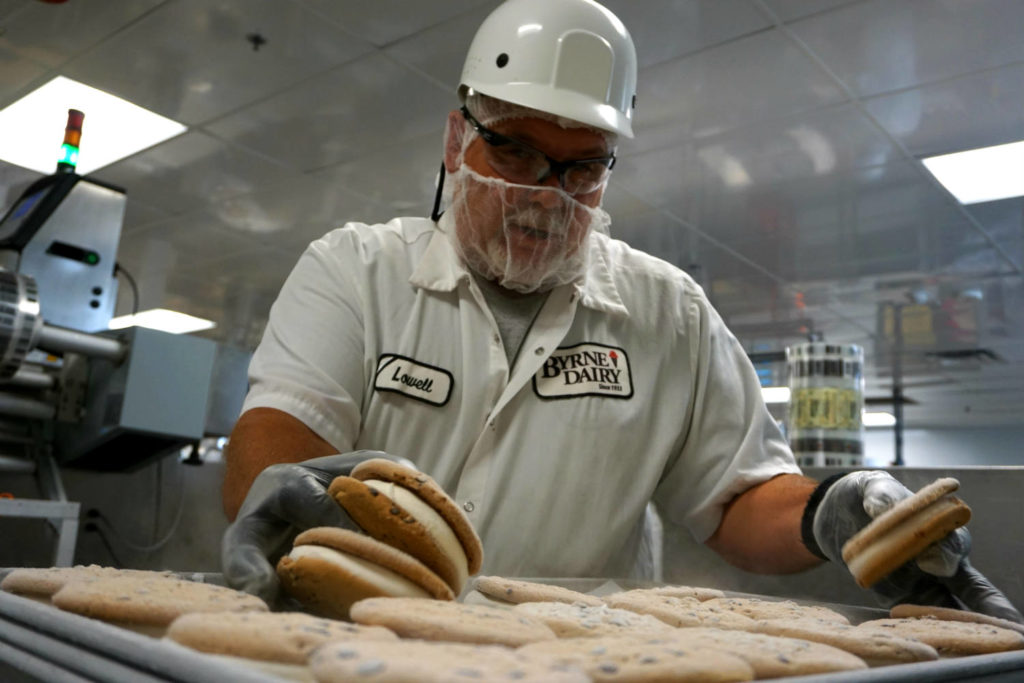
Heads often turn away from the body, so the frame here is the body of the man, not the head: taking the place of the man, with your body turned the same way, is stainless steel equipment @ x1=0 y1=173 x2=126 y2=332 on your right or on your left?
on your right

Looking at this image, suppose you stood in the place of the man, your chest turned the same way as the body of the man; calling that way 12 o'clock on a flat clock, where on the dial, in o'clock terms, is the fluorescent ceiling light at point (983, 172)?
The fluorescent ceiling light is roughly at 7 o'clock from the man.

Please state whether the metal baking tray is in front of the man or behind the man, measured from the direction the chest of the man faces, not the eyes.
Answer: in front

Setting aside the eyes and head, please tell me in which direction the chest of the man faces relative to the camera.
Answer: toward the camera

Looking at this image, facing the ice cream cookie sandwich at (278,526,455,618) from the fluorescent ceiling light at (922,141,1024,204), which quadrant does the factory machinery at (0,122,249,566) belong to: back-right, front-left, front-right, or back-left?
front-right

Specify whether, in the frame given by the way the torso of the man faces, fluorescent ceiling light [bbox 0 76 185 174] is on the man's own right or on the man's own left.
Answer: on the man's own right
